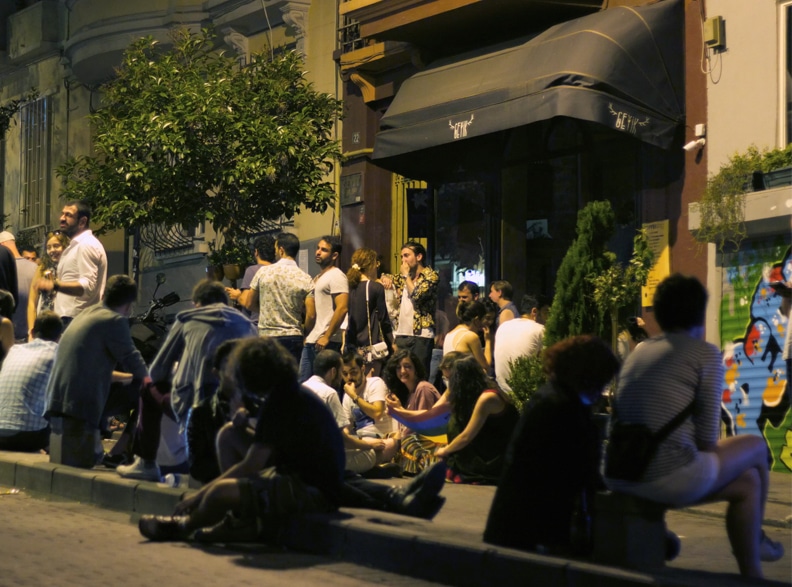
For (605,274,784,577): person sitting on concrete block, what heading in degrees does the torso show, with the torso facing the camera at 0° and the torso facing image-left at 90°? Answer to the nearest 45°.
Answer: approximately 225°

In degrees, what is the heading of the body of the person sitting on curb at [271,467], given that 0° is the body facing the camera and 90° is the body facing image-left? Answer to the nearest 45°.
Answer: approximately 90°

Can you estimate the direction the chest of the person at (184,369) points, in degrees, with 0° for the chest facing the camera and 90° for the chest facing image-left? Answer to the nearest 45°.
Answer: approximately 135°

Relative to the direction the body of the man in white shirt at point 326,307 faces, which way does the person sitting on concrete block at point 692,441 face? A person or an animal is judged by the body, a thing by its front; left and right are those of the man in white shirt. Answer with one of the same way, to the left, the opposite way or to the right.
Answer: the opposite way

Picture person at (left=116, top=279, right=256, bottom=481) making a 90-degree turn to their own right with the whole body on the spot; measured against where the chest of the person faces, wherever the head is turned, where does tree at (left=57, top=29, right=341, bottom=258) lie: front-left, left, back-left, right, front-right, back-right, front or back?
front-left

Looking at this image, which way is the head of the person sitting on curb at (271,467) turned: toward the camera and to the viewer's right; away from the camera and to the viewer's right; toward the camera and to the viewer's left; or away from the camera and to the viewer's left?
away from the camera and to the viewer's left

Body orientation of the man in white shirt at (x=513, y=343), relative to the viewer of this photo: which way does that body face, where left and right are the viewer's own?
facing away from the viewer and to the right of the viewer

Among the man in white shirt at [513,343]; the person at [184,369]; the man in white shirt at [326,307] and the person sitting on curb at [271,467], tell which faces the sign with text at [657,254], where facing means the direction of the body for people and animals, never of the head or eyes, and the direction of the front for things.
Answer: the man in white shirt at [513,343]

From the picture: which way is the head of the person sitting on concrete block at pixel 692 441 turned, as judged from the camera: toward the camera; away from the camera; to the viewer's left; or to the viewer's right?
away from the camera

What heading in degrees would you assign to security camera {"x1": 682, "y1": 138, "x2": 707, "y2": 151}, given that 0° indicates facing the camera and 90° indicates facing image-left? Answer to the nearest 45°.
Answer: approximately 90°
